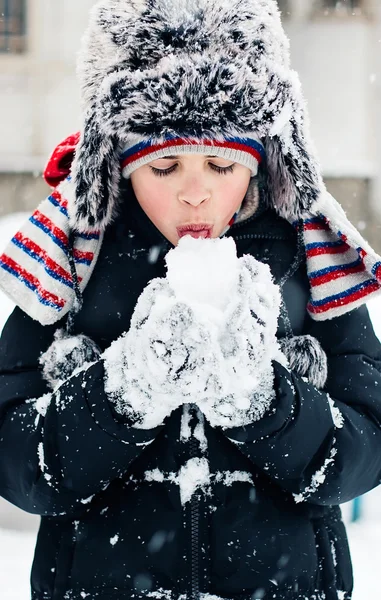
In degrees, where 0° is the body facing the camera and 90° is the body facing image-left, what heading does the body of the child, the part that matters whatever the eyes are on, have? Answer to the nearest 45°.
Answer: approximately 0°
